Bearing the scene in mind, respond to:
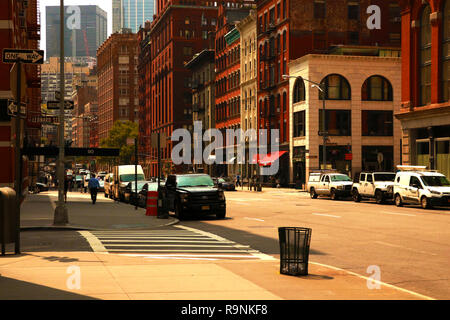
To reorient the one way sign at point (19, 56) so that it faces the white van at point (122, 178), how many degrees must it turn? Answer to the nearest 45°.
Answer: approximately 180°

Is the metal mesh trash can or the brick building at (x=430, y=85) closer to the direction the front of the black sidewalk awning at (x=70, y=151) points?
the metal mesh trash can

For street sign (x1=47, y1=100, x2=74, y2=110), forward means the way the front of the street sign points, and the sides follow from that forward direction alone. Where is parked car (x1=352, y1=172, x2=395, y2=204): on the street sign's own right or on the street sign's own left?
on the street sign's own left

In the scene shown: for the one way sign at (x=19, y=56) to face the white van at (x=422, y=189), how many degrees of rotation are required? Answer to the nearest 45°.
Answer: approximately 135° to its left

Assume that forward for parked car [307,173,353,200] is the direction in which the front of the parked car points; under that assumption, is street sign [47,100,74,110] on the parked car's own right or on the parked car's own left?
on the parked car's own right
